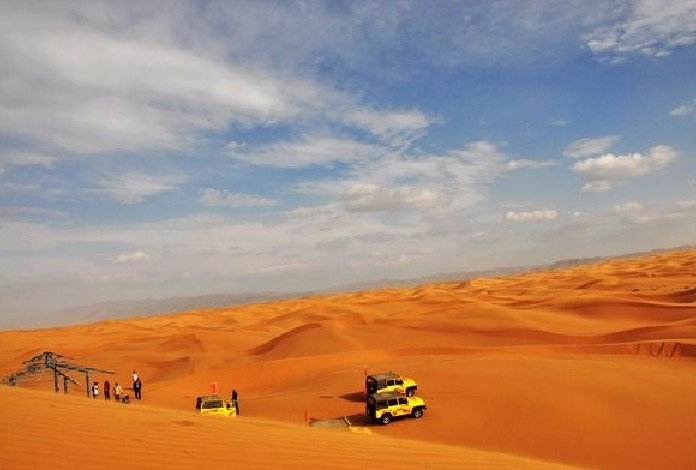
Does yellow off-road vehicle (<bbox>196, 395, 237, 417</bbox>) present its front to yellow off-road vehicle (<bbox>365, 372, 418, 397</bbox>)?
yes

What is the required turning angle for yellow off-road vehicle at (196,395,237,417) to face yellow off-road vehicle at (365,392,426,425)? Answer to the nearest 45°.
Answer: approximately 45° to its right

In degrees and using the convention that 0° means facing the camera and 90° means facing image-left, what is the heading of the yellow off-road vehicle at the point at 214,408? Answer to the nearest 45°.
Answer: approximately 270°

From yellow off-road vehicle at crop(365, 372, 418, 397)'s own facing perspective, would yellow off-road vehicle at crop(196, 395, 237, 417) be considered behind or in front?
behind

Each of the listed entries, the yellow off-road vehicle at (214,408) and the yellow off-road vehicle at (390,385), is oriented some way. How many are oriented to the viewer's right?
2

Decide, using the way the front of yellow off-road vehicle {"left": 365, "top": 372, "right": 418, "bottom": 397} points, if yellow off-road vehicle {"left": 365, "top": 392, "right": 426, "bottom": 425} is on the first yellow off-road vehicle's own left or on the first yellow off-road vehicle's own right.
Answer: on the first yellow off-road vehicle's own right

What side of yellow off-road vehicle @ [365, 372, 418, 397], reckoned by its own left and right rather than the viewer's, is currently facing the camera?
right
